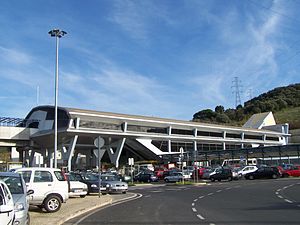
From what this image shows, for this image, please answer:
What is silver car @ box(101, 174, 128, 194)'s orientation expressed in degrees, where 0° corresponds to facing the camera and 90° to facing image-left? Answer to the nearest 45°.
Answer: approximately 315°

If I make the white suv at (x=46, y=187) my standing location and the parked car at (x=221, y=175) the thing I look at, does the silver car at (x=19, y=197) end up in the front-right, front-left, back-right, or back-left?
back-right

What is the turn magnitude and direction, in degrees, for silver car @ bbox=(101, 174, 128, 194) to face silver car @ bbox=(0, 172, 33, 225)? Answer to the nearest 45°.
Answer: approximately 45° to its right

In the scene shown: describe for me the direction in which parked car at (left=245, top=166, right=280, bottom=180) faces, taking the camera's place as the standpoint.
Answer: facing to the left of the viewer

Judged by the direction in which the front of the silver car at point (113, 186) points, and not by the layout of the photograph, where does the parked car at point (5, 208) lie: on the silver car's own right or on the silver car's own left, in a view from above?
on the silver car's own right

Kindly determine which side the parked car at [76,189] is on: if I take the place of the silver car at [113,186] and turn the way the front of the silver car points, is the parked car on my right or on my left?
on my right
